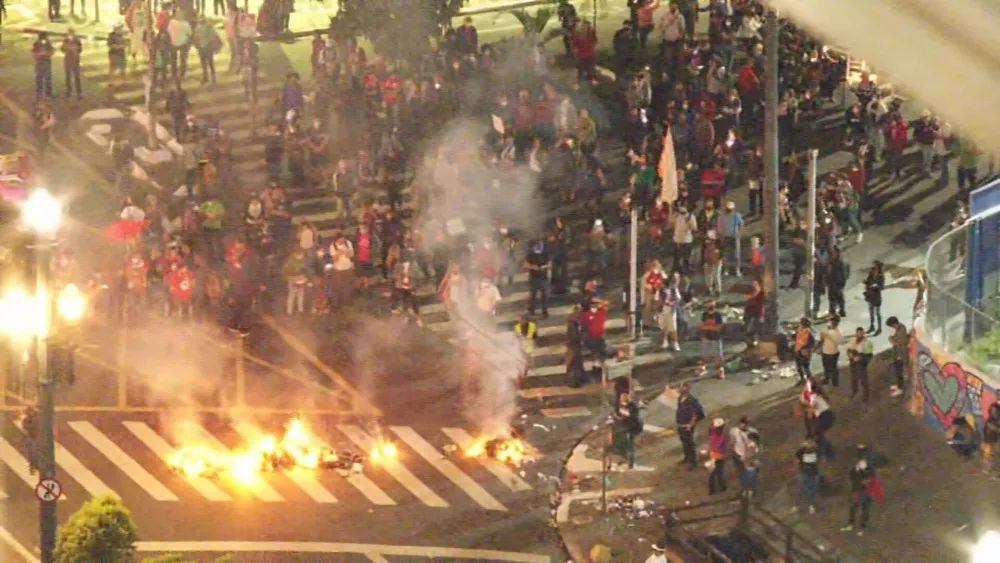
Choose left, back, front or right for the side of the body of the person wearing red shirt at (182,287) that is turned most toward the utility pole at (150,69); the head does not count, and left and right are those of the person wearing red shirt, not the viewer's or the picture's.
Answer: back

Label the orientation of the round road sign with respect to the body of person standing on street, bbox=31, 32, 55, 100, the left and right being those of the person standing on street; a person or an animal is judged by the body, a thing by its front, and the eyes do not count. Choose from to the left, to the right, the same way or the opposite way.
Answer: the same way

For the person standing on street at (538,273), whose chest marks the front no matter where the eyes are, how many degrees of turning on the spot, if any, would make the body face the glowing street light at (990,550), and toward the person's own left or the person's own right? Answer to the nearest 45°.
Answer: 0° — they already face it

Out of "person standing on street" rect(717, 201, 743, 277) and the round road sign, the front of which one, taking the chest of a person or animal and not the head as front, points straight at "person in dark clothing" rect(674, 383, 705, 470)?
the person standing on street

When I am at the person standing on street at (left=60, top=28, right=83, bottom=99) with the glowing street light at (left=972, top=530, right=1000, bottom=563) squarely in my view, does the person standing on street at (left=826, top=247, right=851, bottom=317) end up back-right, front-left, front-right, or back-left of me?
front-left

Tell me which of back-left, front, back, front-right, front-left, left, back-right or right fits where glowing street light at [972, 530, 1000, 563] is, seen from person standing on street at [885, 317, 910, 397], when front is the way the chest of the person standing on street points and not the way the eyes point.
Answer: left

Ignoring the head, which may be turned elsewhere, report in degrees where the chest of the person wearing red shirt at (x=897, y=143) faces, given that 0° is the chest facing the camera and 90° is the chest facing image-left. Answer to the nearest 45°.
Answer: approximately 45°

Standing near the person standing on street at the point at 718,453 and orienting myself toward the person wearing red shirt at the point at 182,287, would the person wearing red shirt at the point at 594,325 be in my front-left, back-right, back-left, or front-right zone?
front-right

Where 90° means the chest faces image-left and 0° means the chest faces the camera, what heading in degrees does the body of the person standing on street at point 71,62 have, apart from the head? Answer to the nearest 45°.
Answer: approximately 0°

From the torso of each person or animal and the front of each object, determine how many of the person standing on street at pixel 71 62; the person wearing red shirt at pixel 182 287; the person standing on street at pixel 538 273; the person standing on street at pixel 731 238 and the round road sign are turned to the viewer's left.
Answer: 0

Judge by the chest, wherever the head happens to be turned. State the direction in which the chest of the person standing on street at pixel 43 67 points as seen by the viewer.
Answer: toward the camera

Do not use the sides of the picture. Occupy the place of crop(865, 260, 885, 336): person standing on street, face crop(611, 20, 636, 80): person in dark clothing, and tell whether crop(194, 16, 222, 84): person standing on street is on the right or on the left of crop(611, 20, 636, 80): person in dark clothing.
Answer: left
